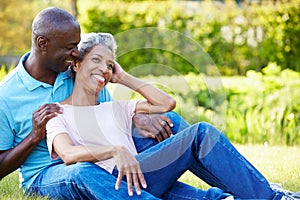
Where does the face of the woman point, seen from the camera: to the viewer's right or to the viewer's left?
to the viewer's right

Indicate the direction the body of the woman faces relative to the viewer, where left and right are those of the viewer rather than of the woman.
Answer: facing the viewer and to the right of the viewer
